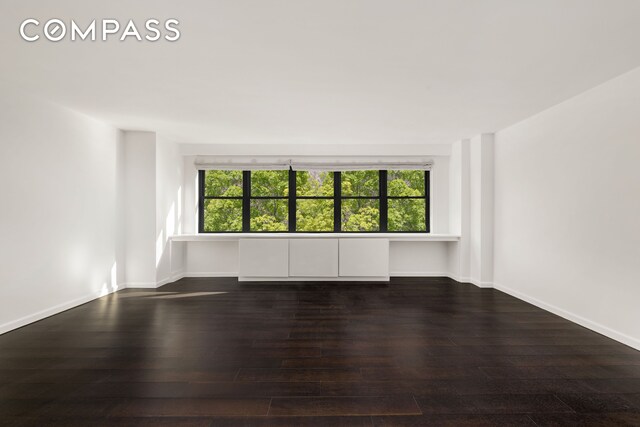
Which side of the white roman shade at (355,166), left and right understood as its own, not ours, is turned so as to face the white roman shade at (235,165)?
right

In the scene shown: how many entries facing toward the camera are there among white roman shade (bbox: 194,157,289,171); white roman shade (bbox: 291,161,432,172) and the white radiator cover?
3

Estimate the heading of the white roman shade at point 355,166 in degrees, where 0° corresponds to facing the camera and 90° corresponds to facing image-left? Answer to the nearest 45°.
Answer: approximately 0°

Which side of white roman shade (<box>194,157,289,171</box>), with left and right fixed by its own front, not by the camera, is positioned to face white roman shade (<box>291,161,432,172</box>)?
left
